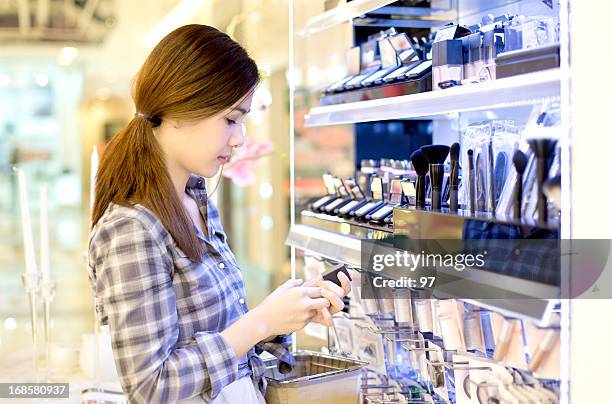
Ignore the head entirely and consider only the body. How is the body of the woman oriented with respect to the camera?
to the viewer's right

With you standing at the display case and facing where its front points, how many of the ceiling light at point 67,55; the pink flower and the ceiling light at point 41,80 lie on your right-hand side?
3

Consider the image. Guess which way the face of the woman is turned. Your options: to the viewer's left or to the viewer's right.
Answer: to the viewer's right

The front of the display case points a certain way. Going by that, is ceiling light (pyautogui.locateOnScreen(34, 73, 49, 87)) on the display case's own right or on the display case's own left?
on the display case's own right
